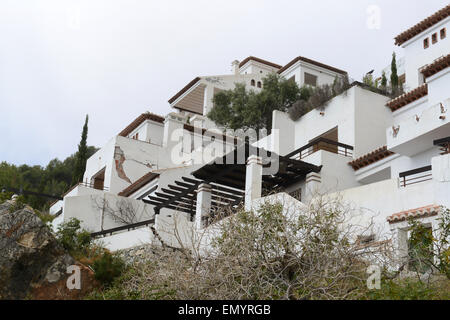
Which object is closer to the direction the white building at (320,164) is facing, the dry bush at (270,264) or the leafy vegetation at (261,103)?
the dry bush

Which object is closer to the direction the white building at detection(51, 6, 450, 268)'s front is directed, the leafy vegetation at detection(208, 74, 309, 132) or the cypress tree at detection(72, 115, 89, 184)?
the cypress tree

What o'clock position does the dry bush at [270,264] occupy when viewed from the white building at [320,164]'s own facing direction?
The dry bush is roughly at 11 o'clock from the white building.

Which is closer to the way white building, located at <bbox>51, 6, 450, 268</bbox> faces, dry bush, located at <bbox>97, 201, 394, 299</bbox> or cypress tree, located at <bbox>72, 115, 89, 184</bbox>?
the dry bush

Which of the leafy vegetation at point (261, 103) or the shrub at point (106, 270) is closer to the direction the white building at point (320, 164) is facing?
the shrub

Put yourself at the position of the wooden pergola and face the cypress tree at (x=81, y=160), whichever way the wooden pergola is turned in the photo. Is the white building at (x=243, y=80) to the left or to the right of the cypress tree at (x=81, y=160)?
right

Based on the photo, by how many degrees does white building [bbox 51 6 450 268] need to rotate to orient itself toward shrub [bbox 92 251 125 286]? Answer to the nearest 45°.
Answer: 0° — it already faces it

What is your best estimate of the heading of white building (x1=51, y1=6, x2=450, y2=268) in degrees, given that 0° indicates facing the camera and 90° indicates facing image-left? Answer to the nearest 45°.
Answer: approximately 45°

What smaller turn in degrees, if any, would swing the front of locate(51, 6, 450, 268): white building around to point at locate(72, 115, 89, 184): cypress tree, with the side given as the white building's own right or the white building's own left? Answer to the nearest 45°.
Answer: approximately 90° to the white building's own right
